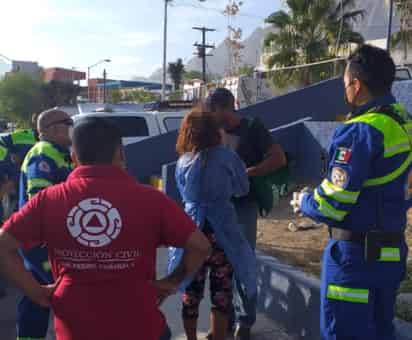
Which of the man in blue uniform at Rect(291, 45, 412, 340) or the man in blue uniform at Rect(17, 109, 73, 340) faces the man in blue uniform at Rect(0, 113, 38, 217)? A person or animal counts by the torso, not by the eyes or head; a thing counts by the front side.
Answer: the man in blue uniform at Rect(291, 45, 412, 340)

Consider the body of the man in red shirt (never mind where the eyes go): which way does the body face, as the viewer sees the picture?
away from the camera

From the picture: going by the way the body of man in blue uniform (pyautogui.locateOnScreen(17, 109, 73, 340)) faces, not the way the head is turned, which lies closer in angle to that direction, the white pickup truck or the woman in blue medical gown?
the woman in blue medical gown

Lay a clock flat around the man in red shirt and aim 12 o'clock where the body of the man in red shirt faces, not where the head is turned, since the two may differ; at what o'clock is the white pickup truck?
The white pickup truck is roughly at 12 o'clock from the man in red shirt.

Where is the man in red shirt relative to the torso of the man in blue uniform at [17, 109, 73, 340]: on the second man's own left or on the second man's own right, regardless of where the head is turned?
on the second man's own right

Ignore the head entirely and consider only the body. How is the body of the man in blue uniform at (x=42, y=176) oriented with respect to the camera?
to the viewer's right

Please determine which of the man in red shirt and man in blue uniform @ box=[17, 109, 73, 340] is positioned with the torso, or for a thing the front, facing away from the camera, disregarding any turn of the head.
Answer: the man in red shirt

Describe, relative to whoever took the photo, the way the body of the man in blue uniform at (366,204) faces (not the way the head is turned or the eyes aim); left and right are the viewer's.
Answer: facing away from the viewer and to the left of the viewer

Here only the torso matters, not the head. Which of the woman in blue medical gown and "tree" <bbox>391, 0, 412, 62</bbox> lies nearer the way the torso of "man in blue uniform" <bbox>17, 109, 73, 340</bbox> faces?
the woman in blue medical gown

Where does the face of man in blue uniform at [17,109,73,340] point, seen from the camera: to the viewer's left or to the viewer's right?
to the viewer's right

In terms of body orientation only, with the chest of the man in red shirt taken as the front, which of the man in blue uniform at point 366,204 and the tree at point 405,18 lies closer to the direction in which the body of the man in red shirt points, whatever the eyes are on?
the tree
